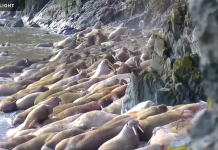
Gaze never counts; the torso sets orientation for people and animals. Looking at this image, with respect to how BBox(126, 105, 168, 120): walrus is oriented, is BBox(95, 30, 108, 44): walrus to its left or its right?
on its left

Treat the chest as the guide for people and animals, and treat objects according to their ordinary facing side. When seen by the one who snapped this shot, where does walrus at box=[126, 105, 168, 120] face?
facing to the right of the viewer

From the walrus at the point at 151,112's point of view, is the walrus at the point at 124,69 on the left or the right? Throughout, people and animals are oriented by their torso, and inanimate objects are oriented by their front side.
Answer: on its left
